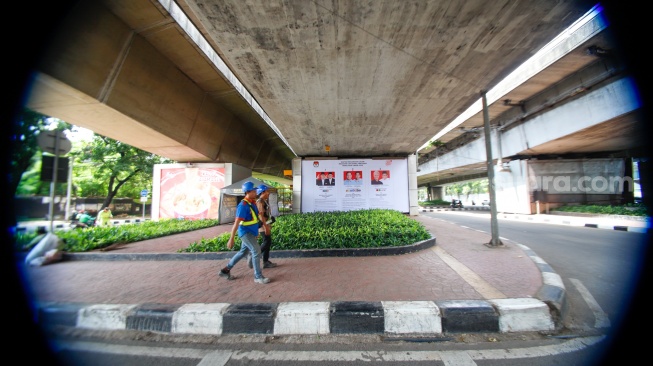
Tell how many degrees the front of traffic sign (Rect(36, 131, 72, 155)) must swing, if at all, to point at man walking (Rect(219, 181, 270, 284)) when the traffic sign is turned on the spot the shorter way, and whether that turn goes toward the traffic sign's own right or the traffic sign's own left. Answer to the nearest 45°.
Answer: approximately 135° to the traffic sign's own right

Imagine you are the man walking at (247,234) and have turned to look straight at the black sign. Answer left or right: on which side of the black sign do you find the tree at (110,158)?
right

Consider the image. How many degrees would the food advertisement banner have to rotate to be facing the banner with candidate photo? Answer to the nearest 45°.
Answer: approximately 45° to its left

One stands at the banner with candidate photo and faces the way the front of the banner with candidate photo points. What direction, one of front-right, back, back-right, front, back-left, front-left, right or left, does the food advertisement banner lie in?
right

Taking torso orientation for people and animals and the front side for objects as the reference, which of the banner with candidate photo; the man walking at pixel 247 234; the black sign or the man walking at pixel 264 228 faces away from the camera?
the black sign

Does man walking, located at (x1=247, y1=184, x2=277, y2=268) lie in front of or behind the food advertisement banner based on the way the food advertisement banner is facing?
in front

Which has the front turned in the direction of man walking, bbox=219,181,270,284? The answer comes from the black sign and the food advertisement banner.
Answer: the food advertisement banner
